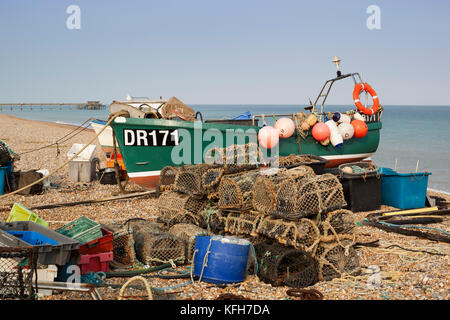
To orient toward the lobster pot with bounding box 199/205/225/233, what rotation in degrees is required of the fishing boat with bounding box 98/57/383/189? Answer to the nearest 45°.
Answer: approximately 90° to its left

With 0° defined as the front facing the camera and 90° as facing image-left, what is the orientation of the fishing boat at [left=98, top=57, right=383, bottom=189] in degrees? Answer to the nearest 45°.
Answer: approximately 90°

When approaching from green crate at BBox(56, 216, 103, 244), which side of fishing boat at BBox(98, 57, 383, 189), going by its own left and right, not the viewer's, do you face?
left

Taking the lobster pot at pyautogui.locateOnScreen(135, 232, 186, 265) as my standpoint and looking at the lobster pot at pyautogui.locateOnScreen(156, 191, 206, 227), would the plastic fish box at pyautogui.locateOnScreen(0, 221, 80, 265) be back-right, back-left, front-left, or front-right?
back-left

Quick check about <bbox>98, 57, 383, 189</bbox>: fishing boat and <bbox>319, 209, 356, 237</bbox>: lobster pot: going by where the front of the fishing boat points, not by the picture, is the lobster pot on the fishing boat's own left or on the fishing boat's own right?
on the fishing boat's own left

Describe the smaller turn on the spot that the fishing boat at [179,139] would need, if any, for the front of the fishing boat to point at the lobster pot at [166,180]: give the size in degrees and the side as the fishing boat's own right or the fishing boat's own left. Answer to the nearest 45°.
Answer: approximately 90° to the fishing boat's own left

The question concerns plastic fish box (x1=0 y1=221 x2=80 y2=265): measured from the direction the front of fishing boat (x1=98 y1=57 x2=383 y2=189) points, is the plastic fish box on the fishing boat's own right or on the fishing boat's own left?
on the fishing boat's own left

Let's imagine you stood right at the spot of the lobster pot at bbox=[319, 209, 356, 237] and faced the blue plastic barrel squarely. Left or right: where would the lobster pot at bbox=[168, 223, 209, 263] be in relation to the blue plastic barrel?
right

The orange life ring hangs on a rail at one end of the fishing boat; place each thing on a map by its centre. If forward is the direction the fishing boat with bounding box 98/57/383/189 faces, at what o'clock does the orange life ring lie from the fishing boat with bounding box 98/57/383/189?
The orange life ring is roughly at 5 o'clock from the fishing boat.

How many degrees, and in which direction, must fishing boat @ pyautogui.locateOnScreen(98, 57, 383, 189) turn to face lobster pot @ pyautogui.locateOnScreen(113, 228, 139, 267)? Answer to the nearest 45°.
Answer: approximately 90° to its left

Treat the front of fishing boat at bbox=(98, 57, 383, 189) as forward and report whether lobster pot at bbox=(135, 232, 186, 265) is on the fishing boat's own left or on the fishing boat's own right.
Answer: on the fishing boat's own left

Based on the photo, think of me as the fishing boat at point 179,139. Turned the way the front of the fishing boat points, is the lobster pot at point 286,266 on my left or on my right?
on my left
